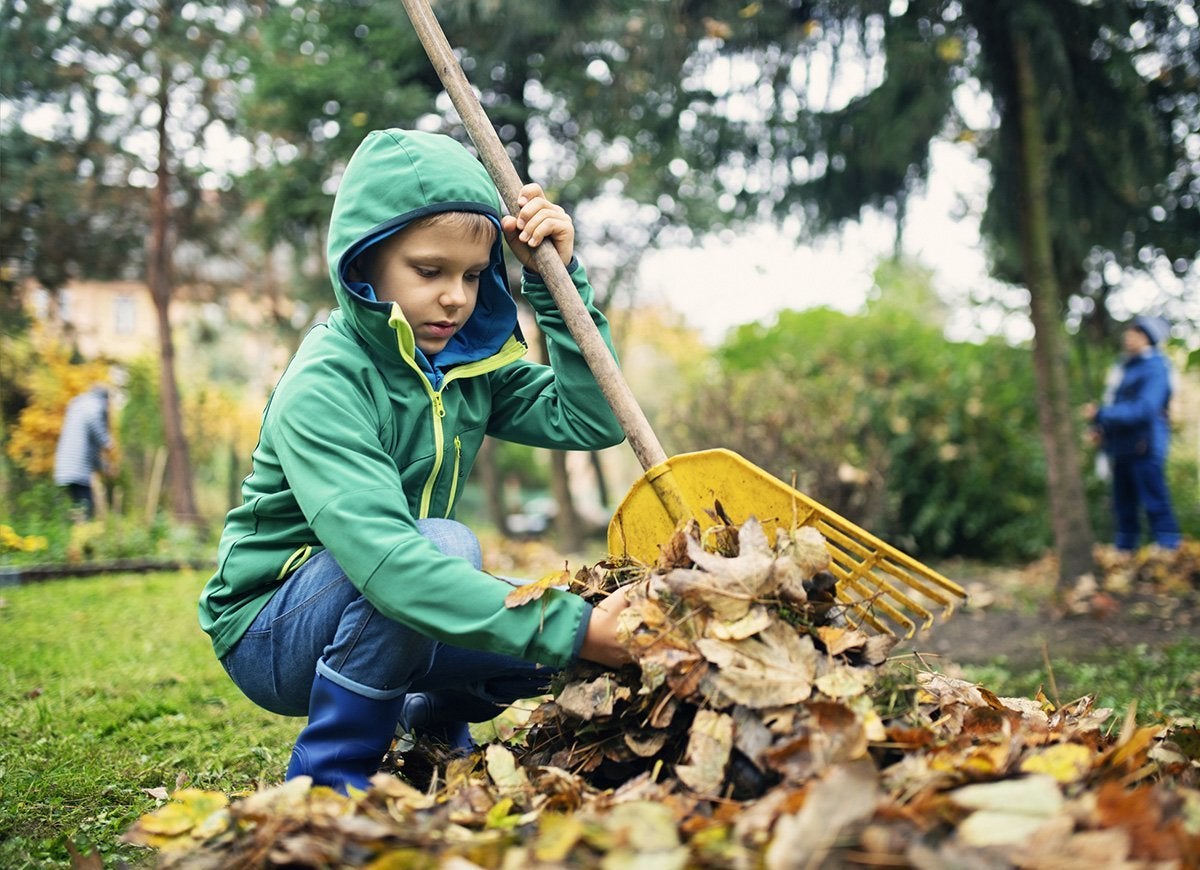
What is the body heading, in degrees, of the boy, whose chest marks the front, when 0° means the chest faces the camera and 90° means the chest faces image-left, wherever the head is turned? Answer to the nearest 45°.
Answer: approximately 315°

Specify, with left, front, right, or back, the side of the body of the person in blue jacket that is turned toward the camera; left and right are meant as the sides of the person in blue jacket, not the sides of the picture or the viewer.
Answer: left

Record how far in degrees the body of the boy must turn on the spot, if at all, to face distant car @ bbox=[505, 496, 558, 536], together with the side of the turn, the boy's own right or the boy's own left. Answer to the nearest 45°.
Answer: approximately 135° to the boy's own left

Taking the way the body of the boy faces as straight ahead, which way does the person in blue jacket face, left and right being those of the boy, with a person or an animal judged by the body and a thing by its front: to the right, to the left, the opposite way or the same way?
the opposite way

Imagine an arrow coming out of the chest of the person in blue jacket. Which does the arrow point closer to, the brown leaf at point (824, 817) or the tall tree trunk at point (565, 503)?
the tall tree trunk

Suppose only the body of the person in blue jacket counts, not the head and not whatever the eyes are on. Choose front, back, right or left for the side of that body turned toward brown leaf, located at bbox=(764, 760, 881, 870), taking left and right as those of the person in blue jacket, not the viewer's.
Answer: left

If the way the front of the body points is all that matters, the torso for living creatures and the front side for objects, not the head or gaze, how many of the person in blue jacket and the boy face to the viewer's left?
1

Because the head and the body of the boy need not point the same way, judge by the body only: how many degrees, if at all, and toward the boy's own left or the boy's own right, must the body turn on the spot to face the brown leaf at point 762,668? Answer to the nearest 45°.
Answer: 0° — they already face it

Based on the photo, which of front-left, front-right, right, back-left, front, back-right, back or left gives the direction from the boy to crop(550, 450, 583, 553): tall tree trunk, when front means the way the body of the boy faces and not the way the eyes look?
back-left

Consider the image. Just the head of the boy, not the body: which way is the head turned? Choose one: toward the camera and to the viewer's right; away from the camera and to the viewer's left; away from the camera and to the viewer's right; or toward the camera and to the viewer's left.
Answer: toward the camera and to the viewer's right
